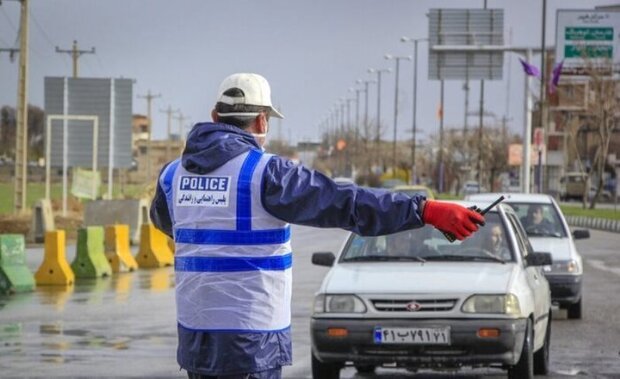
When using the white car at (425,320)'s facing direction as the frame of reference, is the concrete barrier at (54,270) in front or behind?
behind

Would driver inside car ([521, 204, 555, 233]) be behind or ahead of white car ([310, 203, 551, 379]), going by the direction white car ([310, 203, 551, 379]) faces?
behind

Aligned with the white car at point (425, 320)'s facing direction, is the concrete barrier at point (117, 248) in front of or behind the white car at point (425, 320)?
behind

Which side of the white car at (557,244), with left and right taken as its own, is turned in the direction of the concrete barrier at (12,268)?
right

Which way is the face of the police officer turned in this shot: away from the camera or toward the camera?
away from the camera

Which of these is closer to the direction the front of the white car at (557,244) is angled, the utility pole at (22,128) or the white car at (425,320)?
the white car at (425,320)

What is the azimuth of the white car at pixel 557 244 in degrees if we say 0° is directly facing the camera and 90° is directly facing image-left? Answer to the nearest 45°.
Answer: approximately 0°

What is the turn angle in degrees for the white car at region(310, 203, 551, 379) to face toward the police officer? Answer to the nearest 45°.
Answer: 0° — it already faces them

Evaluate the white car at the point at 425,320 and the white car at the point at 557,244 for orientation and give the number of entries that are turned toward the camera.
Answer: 2

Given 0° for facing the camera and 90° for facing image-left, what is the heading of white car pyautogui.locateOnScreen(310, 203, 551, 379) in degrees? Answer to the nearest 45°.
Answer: approximately 0°
